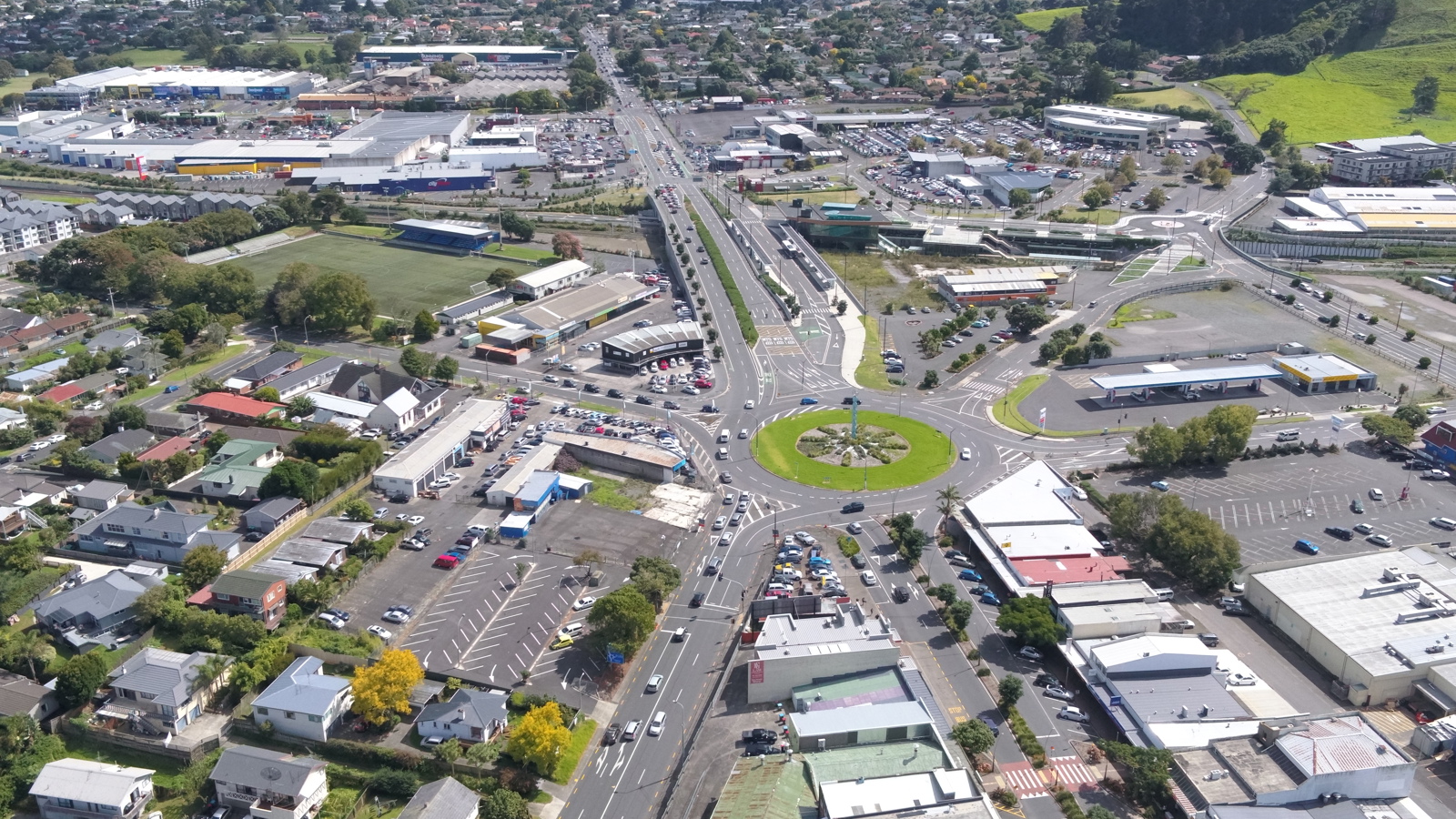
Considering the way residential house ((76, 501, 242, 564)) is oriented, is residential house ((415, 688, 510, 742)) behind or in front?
in front

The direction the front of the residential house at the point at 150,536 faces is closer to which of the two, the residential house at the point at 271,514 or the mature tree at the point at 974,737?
the mature tree

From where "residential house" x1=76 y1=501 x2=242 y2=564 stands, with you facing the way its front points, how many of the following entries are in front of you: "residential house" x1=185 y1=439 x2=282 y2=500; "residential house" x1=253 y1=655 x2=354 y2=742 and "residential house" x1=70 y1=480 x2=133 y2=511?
1

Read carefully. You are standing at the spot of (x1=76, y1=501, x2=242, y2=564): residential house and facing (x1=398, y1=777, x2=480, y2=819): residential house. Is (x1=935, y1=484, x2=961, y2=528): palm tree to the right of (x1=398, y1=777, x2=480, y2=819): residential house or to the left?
left

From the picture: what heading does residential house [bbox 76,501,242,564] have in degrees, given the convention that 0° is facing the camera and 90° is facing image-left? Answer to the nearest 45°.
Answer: approximately 0°

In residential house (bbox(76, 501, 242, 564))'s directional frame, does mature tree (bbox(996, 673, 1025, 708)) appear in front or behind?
in front

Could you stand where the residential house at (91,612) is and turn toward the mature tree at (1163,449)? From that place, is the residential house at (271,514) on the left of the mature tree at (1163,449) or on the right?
left

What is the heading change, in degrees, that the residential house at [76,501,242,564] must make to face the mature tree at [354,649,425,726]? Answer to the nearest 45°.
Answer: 0° — it already faces it

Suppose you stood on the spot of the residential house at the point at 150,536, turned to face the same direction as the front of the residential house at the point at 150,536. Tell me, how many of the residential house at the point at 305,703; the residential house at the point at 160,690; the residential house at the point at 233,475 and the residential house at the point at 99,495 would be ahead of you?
2

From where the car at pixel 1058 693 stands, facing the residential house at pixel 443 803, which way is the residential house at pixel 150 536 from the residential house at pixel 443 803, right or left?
right

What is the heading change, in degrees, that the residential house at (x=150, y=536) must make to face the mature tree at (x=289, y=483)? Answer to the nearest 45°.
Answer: approximately 90° to its left
